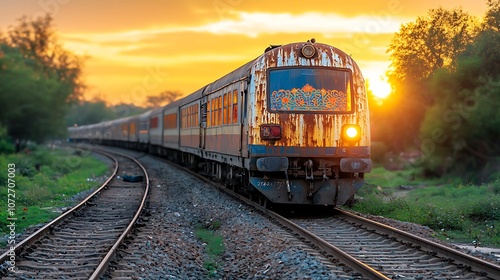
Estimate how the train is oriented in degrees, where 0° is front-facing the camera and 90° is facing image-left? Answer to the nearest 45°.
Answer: approximately 315°

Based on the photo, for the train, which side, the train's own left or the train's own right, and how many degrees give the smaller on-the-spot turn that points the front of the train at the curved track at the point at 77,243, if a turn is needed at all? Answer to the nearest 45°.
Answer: approximately 90° to the train's own right

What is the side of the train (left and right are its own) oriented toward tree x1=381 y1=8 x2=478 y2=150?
left

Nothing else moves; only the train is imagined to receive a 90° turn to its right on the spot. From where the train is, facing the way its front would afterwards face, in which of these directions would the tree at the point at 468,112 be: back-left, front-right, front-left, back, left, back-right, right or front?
back
